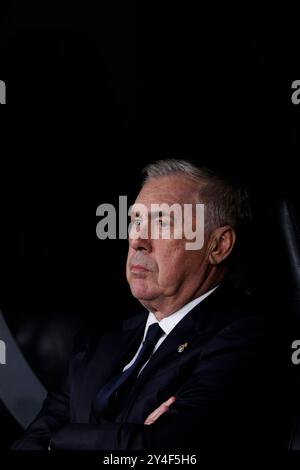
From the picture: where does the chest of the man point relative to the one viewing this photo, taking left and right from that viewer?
facing the viewer and to the left of the viewer
